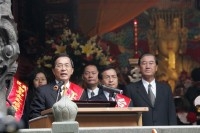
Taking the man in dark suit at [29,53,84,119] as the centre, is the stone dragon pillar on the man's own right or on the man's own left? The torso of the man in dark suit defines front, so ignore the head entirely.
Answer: on the man's own right

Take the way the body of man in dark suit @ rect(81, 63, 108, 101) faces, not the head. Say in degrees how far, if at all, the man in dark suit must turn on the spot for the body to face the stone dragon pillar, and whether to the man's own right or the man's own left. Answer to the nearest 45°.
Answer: approximately 45° to the man's own right

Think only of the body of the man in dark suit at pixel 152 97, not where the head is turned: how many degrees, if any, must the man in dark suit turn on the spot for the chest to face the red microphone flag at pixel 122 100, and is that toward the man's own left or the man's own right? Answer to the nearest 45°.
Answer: approximately 45° to the man's own right

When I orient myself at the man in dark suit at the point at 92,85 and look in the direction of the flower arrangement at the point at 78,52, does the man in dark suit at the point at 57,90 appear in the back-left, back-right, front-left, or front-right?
back-left

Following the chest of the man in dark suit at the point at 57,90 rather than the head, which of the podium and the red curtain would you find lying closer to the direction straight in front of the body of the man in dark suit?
the podium
